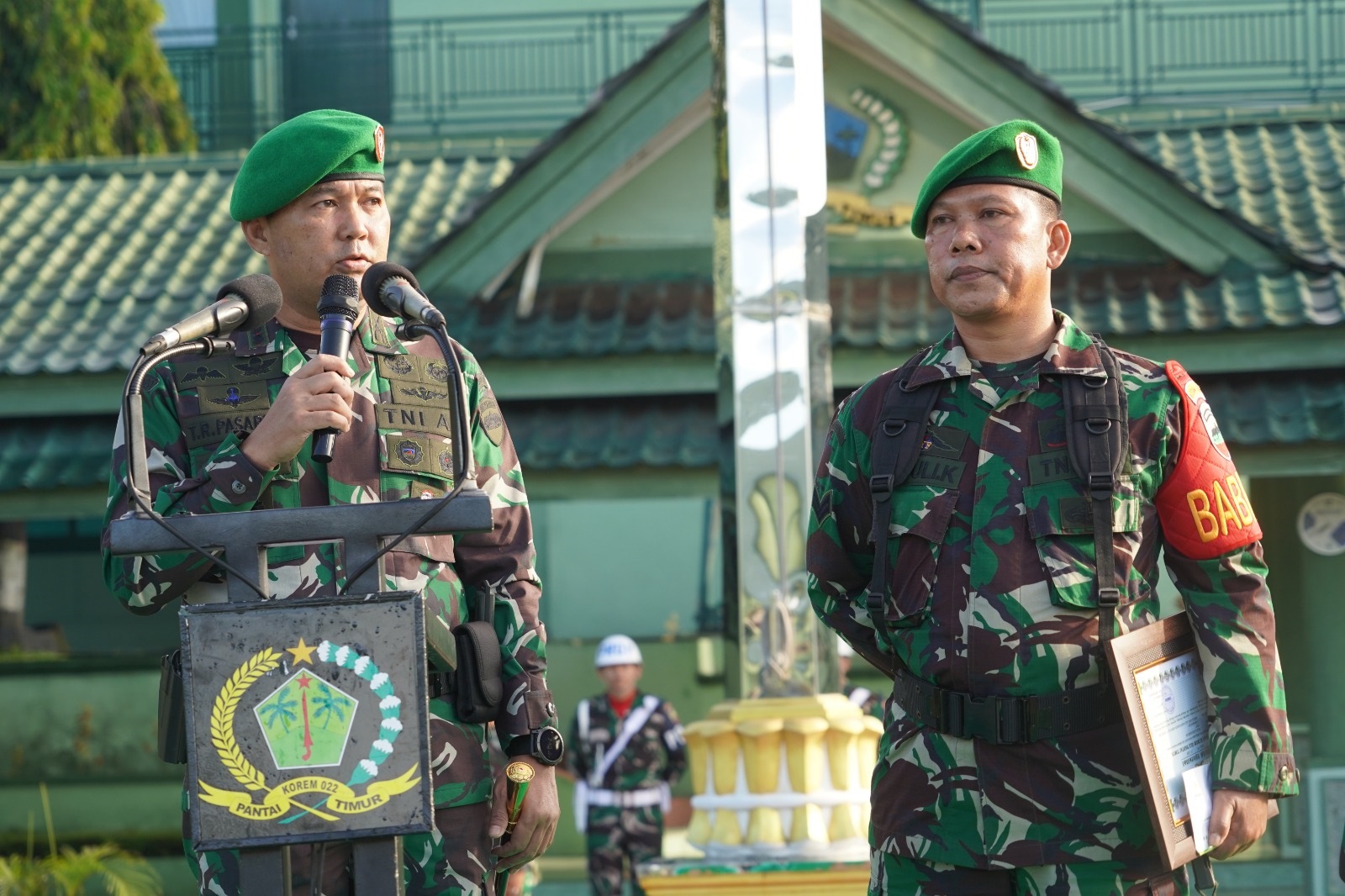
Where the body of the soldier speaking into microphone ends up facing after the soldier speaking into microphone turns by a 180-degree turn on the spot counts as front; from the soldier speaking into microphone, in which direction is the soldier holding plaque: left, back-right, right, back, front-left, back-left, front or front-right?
right

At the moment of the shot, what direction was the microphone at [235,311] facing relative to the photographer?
facing away from the viewer and to the right of the viewer

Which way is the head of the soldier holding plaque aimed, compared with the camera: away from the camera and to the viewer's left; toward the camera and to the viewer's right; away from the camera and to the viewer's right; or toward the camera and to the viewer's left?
toward the camera and to the viewer's left

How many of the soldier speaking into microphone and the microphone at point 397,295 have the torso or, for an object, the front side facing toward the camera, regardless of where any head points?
1

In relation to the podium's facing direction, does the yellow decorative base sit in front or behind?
behind

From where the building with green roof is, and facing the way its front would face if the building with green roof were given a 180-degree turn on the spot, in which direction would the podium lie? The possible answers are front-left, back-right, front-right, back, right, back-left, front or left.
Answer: back

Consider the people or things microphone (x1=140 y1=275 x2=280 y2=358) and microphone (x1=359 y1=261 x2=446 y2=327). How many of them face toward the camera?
0

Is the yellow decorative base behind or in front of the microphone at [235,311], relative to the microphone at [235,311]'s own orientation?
in front

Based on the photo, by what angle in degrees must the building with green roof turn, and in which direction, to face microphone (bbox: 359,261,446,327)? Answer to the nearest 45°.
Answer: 0° — it already faces it

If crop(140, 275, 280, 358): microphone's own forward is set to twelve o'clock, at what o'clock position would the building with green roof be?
The building with green roof is roughly at 11 o'clock from the microphone.

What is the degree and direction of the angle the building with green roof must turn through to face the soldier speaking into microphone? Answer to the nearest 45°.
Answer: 0° — it already faces them

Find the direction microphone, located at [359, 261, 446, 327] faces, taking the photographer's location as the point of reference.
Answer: facing away from the viewer and to the left of the viewer

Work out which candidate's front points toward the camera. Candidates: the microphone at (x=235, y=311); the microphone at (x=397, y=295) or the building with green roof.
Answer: the building with green roof
